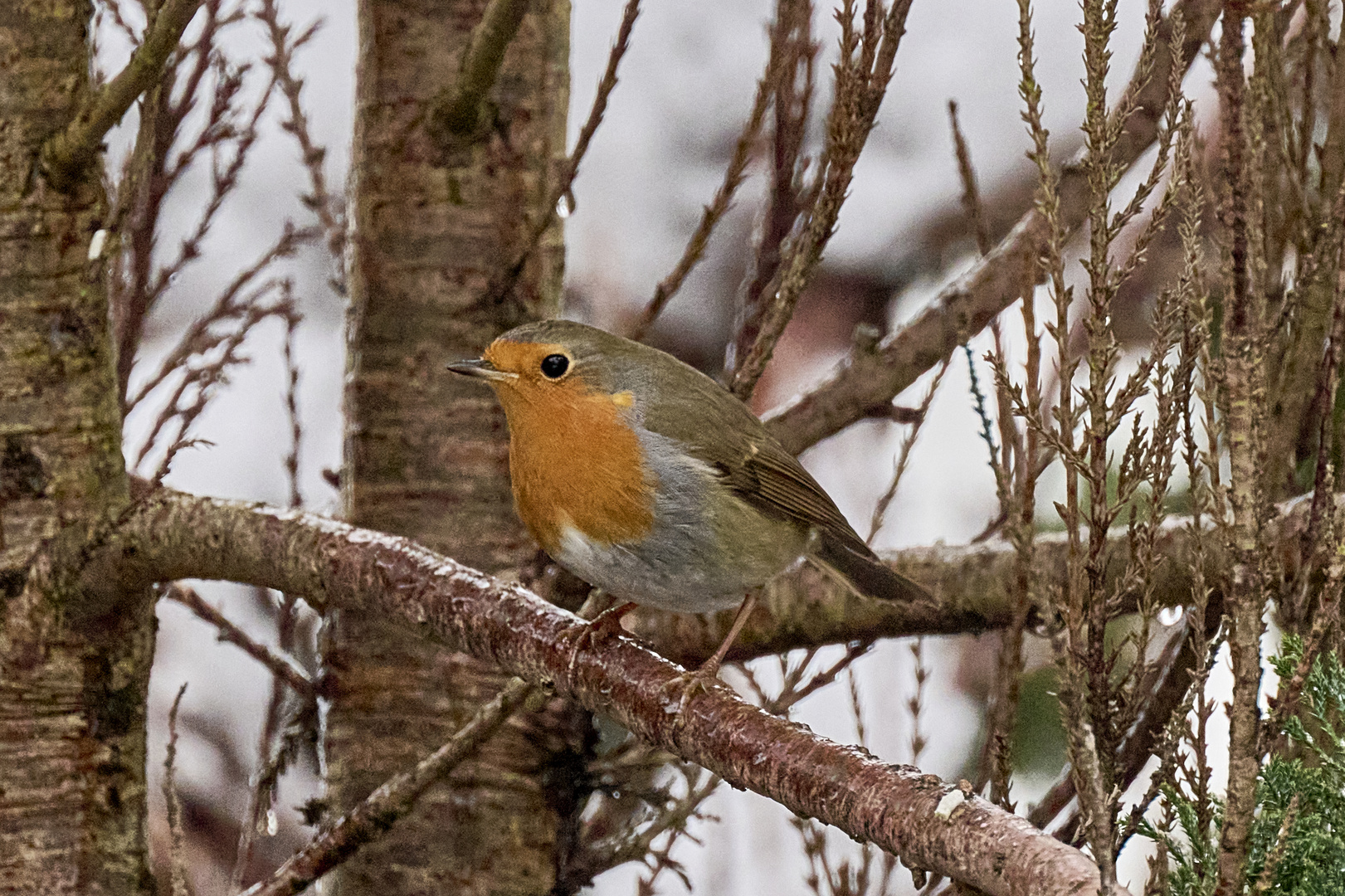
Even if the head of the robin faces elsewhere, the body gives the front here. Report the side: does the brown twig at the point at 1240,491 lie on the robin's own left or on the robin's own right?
on the robin's own left

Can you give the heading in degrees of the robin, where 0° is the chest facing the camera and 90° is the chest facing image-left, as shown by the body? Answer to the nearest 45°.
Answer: approximately 90°

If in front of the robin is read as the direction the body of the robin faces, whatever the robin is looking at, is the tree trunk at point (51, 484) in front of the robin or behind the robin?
in front
